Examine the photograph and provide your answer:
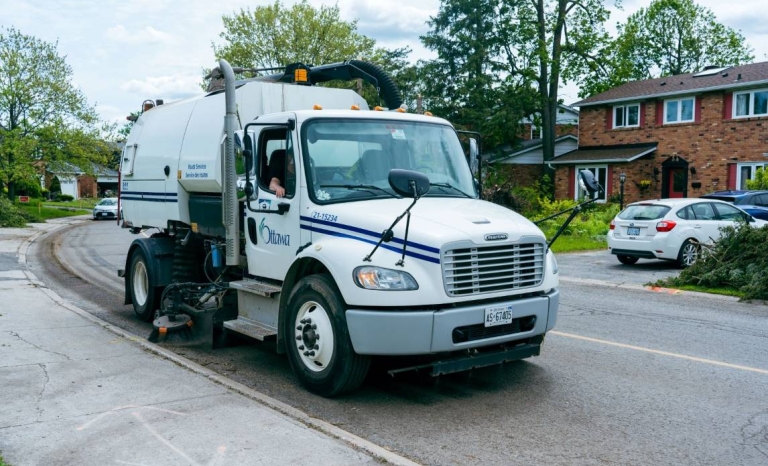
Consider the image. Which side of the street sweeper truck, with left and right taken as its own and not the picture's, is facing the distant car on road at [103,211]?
back

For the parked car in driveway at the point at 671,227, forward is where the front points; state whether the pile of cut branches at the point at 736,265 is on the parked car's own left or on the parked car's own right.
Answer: on the parked car's own right

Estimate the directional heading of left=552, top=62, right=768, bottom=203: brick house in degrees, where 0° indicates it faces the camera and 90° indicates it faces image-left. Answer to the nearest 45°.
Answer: approximately 45°

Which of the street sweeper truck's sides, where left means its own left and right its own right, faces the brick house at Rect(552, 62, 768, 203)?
left

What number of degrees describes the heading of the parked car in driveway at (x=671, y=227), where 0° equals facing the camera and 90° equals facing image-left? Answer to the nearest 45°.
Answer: approximately 225°

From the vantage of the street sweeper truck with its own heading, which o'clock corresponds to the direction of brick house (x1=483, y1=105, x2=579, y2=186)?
The brick house is roughly at 8 o'clock from the street sweeper truck.

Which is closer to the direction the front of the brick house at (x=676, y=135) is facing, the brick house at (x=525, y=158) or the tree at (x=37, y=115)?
the tree

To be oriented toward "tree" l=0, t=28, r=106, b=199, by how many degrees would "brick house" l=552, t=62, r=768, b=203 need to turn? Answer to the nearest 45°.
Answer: approximately 45° to its right

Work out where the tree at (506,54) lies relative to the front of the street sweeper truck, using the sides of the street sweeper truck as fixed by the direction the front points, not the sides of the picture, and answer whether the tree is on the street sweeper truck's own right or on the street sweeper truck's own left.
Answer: on the street sweeper truck's own left

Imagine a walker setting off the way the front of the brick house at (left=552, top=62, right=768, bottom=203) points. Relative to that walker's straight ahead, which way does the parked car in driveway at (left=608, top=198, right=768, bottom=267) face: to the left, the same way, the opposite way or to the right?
the opposite way

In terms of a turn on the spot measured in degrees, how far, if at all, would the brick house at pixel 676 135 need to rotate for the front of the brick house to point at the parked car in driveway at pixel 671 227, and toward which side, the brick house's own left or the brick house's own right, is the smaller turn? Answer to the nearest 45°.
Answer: approximately 45° to the brick house's own left

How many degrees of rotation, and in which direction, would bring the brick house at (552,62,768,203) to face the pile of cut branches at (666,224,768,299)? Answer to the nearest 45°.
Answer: approximately 45° to its left
